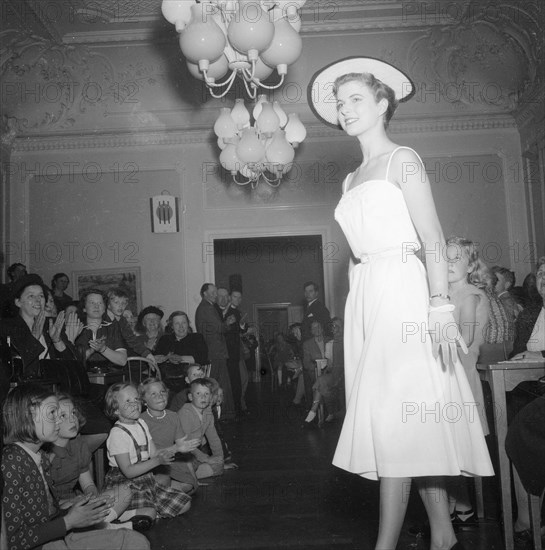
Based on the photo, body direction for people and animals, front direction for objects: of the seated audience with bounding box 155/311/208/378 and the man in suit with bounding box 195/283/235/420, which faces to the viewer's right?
the man in suit

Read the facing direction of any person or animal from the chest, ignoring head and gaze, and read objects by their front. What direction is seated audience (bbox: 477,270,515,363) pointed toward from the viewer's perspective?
to the viewer's left

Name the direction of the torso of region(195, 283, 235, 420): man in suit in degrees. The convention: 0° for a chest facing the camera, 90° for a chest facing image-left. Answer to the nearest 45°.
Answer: approximately 270°

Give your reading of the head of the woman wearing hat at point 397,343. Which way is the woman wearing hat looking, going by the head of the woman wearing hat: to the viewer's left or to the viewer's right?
to the viewer's left

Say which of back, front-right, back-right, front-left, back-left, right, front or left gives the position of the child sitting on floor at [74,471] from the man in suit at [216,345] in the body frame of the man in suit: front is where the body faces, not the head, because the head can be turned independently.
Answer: right

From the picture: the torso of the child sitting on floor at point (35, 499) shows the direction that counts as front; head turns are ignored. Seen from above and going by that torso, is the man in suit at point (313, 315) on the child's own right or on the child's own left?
on the child's own left

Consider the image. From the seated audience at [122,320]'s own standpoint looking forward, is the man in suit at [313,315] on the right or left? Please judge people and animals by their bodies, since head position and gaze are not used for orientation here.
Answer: on their left

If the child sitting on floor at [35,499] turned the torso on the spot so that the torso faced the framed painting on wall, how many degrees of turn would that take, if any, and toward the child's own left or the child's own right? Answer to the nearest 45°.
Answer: approximately 90° to the child's own left

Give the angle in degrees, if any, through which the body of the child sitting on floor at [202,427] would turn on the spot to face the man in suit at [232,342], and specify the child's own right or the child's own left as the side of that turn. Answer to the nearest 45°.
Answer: approximately 135° to the child's own left

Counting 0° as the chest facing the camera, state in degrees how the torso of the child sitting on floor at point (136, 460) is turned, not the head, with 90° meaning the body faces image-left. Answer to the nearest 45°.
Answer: approximately 315°

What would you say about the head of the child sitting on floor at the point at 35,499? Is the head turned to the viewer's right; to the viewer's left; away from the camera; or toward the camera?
to the viewer's right

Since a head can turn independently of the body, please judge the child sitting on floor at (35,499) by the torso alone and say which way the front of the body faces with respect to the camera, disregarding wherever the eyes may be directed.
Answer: to the viewer's right

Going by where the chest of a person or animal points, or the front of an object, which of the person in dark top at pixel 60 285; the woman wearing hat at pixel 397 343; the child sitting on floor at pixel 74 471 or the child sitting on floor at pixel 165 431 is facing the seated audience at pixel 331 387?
the person in dark top at pixel 60 285
